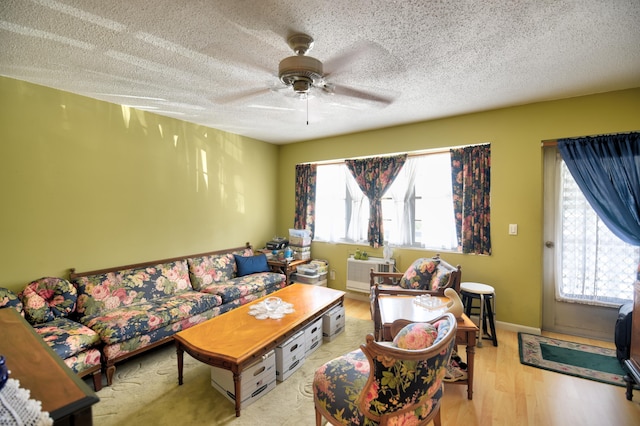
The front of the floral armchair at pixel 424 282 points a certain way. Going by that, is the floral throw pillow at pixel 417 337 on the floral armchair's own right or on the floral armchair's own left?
on the floral armchair's own left

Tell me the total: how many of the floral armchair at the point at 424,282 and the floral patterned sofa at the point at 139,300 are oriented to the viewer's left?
1

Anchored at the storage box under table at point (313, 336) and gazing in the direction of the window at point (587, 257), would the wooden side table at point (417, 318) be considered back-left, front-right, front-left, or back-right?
front-right

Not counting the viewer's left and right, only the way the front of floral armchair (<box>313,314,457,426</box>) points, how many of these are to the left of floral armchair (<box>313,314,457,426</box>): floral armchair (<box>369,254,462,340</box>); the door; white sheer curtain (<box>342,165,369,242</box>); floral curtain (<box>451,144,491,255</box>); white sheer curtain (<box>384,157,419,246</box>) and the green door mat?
0

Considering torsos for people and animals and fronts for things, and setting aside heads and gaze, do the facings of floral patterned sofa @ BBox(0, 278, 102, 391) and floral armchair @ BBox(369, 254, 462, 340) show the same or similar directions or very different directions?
very different directions

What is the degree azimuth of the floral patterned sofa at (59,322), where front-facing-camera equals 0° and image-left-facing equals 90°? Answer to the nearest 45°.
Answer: approximately 315°

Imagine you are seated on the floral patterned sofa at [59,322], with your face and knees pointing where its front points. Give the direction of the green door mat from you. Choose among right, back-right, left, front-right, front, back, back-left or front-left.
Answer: front

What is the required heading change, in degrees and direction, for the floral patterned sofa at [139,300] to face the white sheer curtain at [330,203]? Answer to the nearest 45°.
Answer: approximately 45° to its left

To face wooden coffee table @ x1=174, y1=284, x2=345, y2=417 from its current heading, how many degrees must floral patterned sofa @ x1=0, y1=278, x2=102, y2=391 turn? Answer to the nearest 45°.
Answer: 0° — it already faces it

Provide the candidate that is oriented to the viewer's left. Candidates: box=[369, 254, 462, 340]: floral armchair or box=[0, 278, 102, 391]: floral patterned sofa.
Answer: the floral armchair

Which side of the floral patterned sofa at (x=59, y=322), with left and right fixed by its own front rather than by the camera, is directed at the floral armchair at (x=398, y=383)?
front

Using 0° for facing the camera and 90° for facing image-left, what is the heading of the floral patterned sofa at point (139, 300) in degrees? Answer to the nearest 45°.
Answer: approximately 315°

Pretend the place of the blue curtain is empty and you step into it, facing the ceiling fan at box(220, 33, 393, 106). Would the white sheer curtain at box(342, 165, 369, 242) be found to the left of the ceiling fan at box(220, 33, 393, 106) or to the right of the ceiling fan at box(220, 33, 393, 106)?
right

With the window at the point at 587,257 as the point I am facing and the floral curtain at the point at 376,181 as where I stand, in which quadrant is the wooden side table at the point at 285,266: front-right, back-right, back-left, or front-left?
back-right

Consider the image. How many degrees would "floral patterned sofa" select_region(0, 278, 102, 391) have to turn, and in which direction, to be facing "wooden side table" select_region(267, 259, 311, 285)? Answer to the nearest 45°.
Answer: approximately 45° to its left

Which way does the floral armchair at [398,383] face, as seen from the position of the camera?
facing away from the viewer and to the left of the viewer

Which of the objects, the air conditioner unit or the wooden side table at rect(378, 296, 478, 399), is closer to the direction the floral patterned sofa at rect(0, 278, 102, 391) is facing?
the wooden side table

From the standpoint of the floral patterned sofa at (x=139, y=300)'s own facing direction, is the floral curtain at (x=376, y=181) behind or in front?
in front
